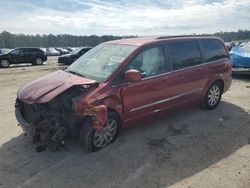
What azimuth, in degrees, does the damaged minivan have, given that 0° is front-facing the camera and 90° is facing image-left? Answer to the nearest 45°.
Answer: approximately 45°

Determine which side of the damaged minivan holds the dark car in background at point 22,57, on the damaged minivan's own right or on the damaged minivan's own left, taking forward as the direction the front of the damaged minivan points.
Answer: on the damaged minivan's own right

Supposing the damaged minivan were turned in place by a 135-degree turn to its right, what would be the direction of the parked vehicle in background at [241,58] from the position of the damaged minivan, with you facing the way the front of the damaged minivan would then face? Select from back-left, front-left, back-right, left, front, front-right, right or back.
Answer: front-right

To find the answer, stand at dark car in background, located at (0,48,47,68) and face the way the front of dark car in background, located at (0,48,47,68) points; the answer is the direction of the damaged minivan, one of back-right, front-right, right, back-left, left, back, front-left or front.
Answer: left

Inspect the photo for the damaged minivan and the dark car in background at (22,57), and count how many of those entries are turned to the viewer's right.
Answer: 0

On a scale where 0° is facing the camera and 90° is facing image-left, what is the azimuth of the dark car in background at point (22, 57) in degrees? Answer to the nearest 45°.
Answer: approximately 90°

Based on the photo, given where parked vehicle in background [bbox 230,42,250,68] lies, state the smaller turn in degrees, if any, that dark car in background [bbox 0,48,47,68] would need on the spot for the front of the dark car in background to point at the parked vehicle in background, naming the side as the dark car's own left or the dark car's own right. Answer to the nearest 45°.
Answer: approximately 135° to the dark car's own left
